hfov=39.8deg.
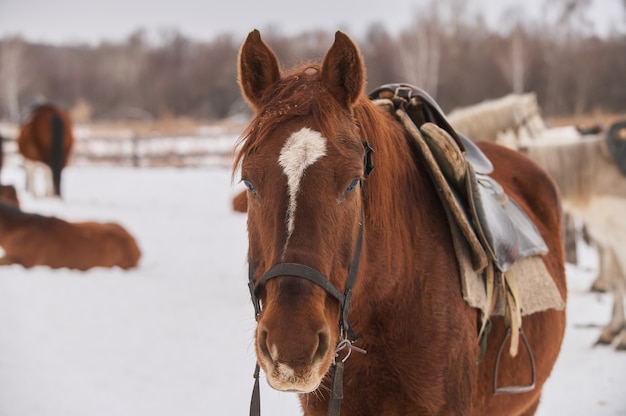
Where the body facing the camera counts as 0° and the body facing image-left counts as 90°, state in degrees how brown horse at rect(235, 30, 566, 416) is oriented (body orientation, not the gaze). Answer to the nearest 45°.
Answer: approximately 45°

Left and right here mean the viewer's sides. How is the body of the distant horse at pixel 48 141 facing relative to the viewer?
facing away from the viewer and to the left of the viewer

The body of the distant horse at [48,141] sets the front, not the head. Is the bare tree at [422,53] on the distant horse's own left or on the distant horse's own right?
on the distant horse's own right

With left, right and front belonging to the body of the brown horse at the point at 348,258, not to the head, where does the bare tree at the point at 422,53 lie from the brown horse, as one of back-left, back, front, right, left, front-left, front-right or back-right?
back-right

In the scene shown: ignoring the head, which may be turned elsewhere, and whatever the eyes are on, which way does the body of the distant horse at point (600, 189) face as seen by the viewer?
to the viewer's left

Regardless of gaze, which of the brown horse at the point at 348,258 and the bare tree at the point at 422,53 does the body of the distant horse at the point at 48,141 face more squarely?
the bare tree

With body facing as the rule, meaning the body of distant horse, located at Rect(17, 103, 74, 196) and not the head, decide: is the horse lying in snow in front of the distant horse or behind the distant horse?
behind

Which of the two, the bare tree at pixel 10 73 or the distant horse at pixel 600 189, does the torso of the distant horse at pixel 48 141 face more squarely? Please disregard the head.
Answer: the bare tree

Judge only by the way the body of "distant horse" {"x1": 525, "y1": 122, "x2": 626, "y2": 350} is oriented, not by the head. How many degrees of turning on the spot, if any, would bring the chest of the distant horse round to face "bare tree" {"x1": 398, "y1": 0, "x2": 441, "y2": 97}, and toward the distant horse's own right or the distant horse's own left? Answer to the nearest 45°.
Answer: approximately 90° to the distant horse's own right
